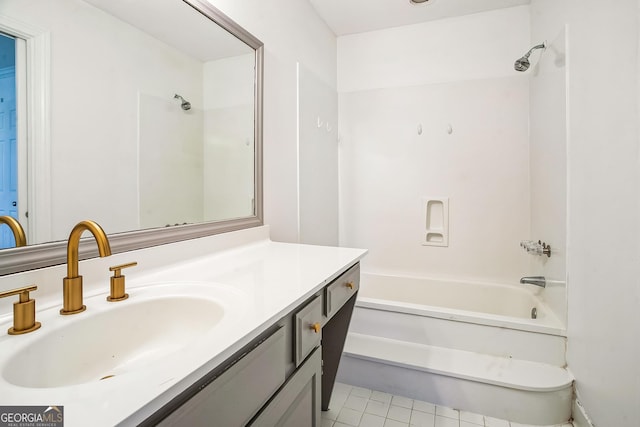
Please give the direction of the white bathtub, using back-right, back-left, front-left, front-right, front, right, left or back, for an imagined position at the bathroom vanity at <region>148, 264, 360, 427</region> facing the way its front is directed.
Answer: left

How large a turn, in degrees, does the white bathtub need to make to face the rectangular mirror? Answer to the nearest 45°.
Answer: approximately 45° to its right

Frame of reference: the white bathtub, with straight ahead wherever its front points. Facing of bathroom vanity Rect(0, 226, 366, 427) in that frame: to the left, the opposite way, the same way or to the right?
to the left

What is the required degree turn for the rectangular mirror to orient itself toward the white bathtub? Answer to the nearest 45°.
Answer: approximately 45° to its left

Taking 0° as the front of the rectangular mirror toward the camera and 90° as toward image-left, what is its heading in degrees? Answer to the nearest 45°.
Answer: approximately 315°

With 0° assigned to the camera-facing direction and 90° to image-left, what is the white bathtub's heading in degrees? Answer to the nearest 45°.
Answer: approximately 0°

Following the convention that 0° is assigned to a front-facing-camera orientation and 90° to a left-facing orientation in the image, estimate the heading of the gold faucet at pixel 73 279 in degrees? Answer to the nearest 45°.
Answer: approximately 315°

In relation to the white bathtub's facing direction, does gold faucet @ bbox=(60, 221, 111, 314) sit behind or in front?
in front
